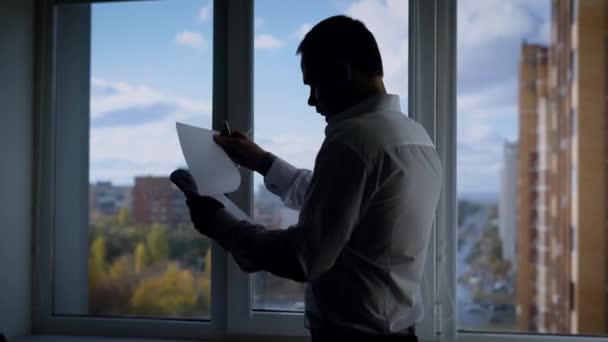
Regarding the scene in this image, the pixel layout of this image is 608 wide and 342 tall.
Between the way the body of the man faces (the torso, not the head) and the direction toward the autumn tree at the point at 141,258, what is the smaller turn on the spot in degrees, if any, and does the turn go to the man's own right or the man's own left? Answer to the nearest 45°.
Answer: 0° — they already face it

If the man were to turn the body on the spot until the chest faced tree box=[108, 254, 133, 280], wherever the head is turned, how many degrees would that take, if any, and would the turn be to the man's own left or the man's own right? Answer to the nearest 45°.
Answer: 0° — they already face it

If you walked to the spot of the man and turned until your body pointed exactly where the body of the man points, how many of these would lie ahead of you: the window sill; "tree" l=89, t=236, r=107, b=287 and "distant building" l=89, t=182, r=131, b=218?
3

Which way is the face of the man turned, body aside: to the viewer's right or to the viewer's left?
to the viewer's left

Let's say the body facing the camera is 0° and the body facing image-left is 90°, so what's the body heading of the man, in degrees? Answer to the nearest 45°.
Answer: approximately 135°

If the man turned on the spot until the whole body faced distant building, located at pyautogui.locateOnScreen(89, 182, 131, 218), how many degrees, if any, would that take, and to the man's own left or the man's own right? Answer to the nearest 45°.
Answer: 0° — they already face it

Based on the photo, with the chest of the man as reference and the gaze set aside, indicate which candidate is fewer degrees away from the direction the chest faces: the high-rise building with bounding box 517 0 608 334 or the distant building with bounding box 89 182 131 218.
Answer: the distant building

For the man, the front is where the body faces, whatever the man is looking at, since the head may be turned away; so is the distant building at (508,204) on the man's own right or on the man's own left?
on the man's own right
